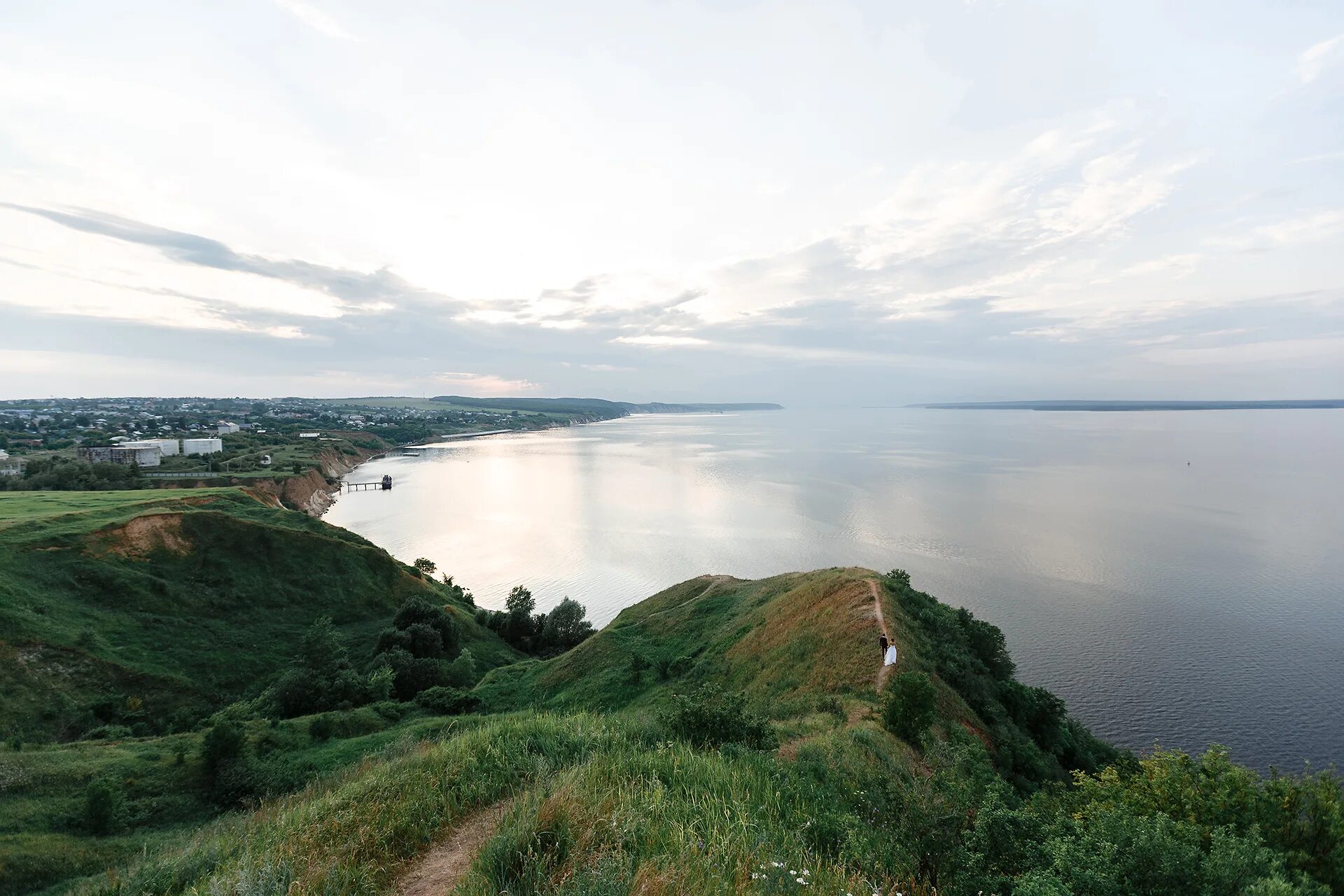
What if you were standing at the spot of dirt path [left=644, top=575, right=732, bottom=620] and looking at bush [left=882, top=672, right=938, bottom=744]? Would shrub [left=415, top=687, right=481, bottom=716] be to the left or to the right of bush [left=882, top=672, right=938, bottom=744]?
right

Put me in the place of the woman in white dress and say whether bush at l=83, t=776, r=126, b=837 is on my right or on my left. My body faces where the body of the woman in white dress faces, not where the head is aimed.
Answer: on my left

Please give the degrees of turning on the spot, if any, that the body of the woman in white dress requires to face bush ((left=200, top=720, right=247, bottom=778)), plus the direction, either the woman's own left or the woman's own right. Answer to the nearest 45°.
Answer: approximately 135° to the woman's own left

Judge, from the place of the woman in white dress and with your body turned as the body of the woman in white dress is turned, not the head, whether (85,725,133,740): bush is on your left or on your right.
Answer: on your left

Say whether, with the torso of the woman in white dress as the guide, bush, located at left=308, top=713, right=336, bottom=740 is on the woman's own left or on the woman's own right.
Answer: on the woman's own left

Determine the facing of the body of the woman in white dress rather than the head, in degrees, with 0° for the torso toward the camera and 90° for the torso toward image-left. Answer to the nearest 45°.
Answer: approximately 180°

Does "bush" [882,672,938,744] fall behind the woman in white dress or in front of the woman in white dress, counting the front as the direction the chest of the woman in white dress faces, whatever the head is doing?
behind

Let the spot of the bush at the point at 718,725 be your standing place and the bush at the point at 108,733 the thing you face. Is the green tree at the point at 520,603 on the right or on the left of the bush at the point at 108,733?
right

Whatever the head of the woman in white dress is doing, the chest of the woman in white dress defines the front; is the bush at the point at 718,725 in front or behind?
behind
